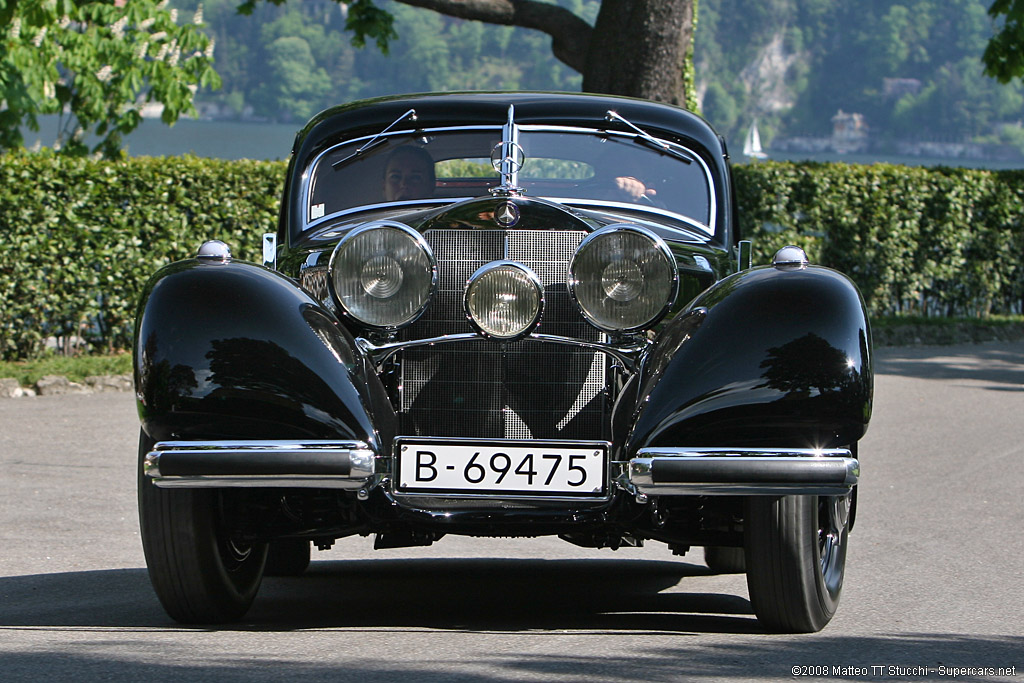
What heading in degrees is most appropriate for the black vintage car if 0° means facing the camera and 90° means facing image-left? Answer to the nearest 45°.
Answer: approximately 0°

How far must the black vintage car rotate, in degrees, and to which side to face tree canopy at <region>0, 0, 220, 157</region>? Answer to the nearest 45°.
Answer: approximately 180°

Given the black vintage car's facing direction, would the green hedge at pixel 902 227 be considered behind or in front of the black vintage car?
behind
